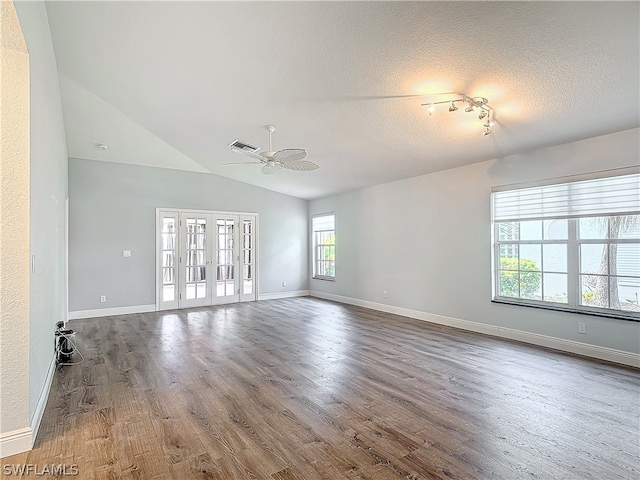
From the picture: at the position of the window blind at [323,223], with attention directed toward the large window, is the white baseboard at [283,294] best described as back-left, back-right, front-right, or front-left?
back-right

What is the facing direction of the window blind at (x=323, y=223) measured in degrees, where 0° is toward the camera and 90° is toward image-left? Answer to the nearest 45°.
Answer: approximately 45°

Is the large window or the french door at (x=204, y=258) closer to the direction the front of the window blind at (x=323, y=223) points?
the french door

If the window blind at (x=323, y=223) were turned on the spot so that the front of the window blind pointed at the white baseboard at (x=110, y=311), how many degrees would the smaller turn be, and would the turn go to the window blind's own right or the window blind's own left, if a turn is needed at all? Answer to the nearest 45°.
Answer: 0° — it already faces it

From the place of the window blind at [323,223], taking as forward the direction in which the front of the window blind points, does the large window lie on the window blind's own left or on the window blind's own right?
on the window blind's own left

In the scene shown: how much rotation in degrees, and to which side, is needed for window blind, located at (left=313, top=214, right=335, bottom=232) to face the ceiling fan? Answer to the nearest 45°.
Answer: approximately 45° to its left

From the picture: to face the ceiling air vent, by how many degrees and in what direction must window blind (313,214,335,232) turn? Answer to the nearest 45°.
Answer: approximately 45° to its left

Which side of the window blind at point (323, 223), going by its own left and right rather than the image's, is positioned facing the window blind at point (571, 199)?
left
